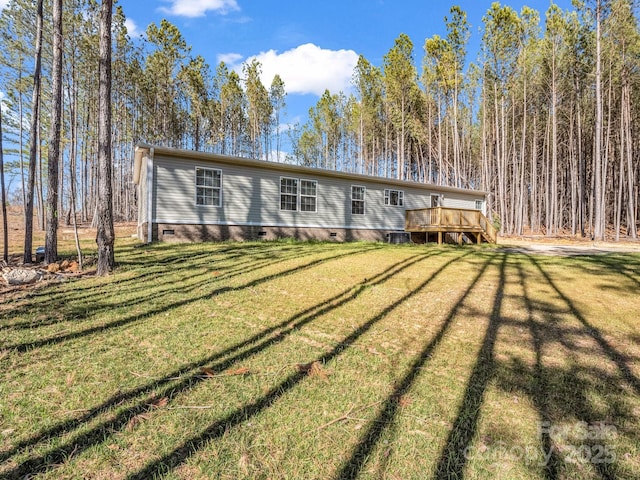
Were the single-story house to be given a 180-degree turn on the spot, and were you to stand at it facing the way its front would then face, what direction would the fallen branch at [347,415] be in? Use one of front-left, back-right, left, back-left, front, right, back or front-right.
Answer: back-left

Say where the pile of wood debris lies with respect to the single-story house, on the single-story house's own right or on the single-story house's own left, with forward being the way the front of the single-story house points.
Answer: on the single-story house's own right

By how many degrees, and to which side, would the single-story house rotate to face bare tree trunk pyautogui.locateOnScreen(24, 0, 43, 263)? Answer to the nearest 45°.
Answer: approximately 90° to its right

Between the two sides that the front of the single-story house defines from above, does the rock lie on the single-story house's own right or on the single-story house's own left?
on the single-story house's own right

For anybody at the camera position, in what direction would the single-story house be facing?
facing the viewer and to the right of the viewer
